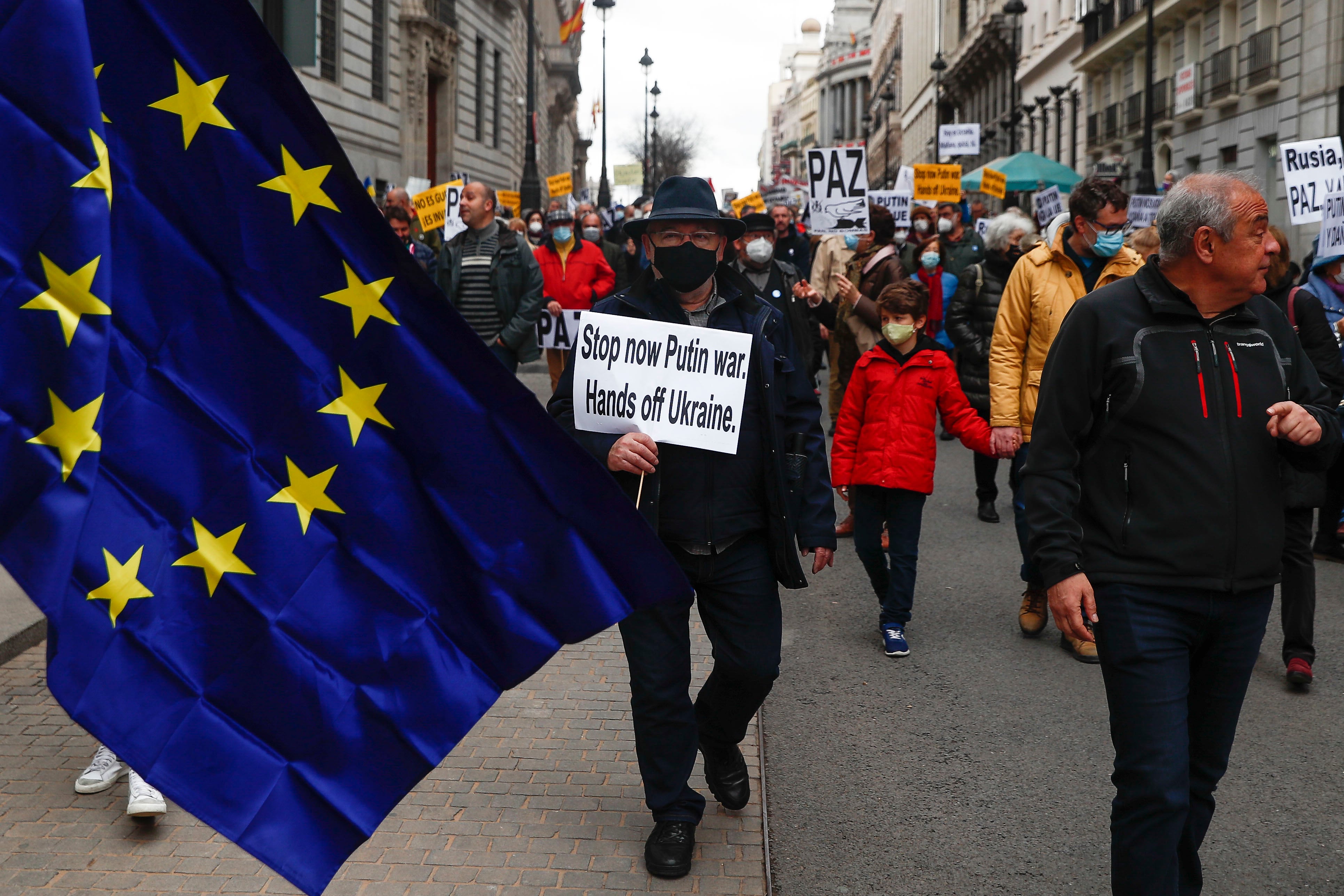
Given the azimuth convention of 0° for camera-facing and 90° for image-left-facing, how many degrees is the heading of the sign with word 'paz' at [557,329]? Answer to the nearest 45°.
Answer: approximately 0°

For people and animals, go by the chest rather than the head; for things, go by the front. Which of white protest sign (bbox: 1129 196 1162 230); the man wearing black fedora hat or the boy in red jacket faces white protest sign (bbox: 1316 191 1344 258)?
white protest sign (bbox: 1129 196 1162 230)

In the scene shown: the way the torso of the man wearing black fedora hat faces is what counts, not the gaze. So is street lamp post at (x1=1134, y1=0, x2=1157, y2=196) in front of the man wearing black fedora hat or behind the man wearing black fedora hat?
behind

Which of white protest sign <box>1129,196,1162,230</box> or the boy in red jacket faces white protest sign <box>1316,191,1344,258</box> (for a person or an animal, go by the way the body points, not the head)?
white protest sign <box>1129,196,1162,230</box>

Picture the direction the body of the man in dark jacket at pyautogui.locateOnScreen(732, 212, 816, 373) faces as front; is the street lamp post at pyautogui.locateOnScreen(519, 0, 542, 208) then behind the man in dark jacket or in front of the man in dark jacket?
behind

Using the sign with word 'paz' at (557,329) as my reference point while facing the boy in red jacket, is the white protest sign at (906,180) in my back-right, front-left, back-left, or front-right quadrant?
back-left

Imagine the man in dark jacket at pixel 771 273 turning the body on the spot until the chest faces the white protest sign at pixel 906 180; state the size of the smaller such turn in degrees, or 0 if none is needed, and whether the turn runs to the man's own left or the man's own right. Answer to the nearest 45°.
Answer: approximately 180°

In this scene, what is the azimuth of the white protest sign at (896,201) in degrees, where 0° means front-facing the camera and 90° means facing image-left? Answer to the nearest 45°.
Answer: approximately 0°
